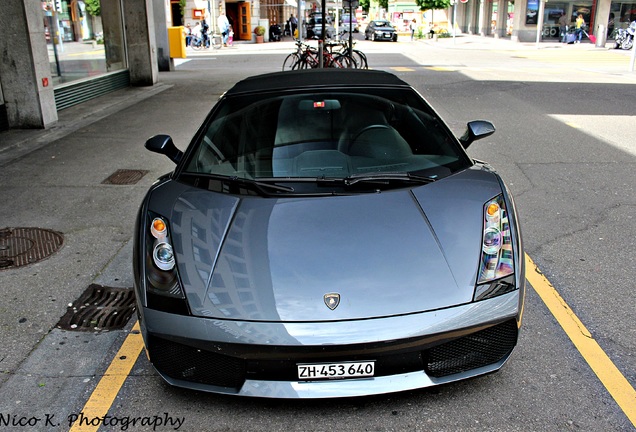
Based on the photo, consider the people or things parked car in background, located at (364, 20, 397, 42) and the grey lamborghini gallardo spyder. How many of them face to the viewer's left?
0

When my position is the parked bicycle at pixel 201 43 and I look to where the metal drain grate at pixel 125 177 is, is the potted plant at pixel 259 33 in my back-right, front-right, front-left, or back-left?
back-left

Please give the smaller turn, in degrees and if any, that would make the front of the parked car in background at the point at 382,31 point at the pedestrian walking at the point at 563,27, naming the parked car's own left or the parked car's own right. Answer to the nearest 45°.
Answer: approximately 45° to the parked car's own left

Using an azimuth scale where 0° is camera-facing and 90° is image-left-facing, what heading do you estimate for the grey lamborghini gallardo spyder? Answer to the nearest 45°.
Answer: approximately 0°

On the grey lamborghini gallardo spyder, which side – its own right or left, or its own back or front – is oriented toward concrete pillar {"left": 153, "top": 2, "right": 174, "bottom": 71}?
back

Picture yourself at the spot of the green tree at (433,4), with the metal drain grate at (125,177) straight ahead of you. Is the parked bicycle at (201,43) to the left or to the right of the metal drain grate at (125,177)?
right

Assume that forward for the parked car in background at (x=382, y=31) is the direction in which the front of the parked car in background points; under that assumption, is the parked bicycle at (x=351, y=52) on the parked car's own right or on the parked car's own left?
on the parked car's own right

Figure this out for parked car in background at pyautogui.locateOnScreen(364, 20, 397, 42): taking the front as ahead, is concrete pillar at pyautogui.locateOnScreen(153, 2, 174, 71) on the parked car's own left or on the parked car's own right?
on the parked car's own right

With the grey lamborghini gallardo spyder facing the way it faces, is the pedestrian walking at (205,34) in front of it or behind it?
behind

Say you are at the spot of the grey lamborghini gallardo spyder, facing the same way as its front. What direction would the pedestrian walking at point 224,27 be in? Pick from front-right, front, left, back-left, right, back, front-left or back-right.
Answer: back

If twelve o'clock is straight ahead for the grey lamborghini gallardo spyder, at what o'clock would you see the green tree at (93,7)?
The green tree is roughly at 5 o'clock from the grey lamborghini gallardo spyder.

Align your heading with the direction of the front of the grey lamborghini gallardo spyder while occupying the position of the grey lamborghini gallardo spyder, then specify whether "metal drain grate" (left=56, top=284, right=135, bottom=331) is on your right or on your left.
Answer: on your right
